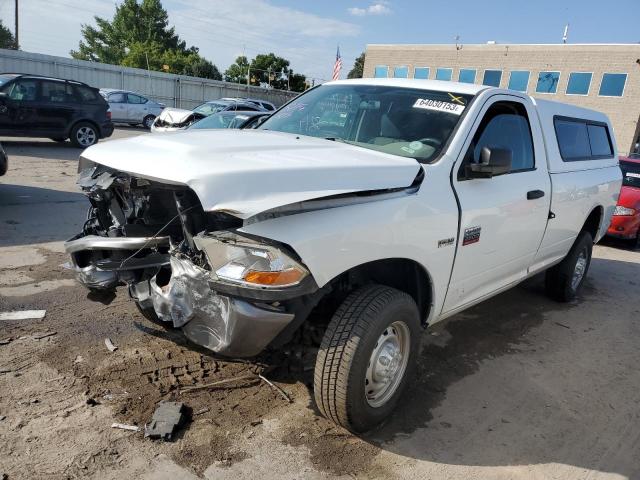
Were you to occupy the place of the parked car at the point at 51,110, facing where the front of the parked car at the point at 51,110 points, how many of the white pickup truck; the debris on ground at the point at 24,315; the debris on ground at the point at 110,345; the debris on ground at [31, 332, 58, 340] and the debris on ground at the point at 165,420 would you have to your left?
5

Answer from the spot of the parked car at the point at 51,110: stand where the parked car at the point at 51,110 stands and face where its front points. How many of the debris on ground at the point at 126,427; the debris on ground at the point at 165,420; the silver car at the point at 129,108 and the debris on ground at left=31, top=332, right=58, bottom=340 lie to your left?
3

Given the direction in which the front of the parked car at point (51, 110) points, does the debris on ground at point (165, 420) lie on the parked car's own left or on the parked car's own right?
on the parked car's own left

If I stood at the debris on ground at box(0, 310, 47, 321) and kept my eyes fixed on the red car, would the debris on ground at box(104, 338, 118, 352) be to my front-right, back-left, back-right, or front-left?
front-right

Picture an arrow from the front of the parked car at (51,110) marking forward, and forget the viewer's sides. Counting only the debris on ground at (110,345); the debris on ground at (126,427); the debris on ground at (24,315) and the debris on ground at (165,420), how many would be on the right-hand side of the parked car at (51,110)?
0

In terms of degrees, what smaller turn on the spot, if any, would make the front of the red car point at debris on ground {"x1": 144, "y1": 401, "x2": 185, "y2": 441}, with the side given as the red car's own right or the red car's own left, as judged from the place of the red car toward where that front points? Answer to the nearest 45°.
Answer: approximately 45° to the red car's own left

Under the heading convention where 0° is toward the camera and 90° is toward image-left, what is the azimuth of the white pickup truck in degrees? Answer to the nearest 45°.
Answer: approximately 45°

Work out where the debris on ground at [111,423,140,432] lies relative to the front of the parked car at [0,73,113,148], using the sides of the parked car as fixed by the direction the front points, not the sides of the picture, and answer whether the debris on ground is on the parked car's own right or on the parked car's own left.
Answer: on the parked car's own left

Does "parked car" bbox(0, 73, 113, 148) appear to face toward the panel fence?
no

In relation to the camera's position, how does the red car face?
facing the viewer and to the left of the viewer

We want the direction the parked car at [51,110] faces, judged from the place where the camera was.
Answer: facing to the left of the viewer

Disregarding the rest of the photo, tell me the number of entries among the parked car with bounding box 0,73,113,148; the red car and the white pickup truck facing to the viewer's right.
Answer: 0

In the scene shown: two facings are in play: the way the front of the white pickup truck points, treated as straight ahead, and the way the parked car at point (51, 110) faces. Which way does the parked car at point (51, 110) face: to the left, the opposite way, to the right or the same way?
the same way

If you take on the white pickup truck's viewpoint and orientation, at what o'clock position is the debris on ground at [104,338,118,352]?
The debris on ground is roughly at 2 o'clock from the white pickup truck.

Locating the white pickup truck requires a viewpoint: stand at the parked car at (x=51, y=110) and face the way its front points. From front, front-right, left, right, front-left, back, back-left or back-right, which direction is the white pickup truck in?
left

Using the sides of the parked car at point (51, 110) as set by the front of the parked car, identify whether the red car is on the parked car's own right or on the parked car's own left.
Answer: on the parked car's own left

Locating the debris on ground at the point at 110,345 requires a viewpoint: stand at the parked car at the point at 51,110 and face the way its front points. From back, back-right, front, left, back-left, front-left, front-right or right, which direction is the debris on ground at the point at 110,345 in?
left
